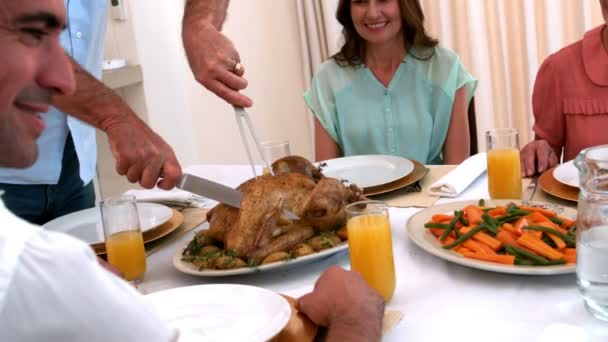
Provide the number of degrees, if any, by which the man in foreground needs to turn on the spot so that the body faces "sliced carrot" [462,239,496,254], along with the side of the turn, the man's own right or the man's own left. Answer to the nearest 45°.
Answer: approximately 45° to the man's own left

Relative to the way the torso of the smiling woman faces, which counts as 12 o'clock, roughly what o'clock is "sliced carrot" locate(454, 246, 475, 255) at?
The sliced carrot is roughly at 12 o'clock from the smiling woman.

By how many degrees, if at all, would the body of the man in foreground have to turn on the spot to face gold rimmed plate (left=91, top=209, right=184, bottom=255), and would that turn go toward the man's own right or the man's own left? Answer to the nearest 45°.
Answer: approximately 90° to the man's own left

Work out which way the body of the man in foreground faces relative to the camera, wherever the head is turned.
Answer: to the viewer's right
